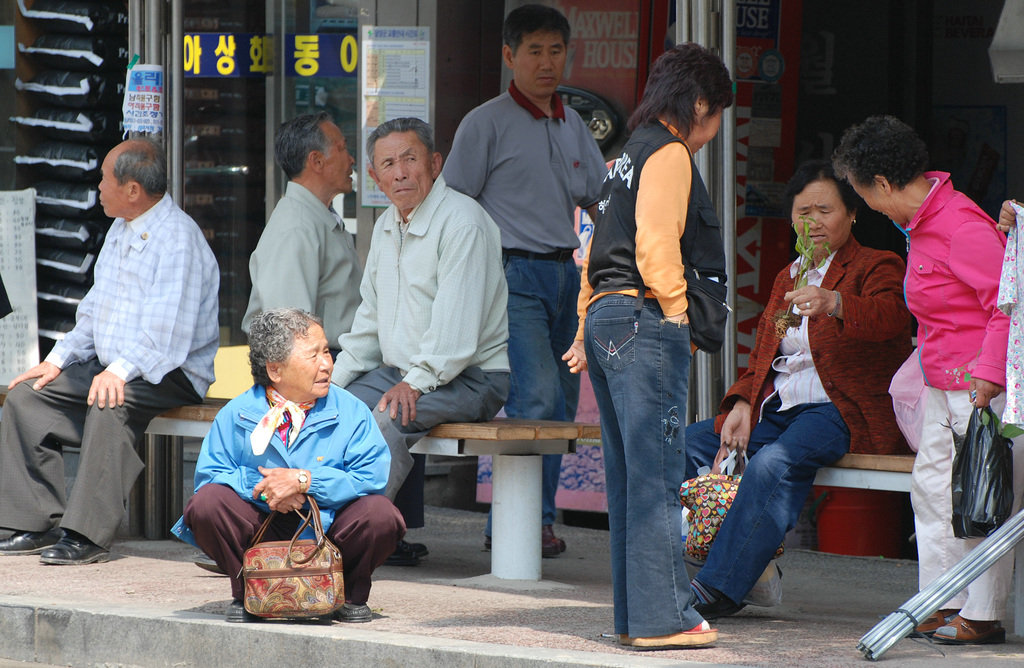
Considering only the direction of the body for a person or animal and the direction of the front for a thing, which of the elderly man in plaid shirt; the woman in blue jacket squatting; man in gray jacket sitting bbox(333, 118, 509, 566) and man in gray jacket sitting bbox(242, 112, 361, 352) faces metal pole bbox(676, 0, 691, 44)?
man in gray jacket sitting bbox(242, 112, 361, 352)

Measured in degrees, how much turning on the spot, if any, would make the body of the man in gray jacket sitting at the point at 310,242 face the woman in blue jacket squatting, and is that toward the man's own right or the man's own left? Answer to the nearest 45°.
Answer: approximately 90° to the man's own right

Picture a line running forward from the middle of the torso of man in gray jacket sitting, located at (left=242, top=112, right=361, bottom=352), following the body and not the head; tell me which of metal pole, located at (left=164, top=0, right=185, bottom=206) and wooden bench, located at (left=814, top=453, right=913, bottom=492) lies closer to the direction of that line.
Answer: the wooden bench

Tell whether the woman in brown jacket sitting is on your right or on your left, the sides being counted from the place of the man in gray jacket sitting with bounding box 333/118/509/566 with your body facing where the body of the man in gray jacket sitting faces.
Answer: on your left

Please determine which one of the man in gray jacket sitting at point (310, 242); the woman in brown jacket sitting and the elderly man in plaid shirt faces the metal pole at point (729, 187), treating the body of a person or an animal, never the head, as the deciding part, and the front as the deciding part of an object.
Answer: the man in gray jacket sitting

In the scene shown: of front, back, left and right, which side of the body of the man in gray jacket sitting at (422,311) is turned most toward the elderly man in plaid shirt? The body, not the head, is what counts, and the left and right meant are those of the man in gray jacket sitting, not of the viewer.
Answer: right

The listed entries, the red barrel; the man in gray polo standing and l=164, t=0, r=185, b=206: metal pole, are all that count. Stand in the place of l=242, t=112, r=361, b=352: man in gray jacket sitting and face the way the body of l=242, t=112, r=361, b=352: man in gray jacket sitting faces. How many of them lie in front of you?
2

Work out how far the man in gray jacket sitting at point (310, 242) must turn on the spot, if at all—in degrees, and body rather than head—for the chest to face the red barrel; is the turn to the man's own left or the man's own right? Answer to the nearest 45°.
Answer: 0° — they already face it

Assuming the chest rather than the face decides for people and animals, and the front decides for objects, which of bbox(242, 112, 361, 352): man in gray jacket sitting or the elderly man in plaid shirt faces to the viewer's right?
the man in gray jacket sitting

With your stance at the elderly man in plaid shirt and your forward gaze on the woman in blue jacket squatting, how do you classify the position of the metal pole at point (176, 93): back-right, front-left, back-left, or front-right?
back-left

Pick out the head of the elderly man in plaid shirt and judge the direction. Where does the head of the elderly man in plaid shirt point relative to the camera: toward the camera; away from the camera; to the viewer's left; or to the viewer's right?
to the viewer's left

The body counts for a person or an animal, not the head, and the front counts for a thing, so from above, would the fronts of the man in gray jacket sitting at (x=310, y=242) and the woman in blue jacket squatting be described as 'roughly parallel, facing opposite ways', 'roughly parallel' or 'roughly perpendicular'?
roughly perpendicular

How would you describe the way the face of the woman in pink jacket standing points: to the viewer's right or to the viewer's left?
to the viewer's left

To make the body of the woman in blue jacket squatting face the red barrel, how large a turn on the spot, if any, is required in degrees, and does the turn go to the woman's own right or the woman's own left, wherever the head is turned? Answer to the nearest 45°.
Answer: approximately 135° to the woman's own left

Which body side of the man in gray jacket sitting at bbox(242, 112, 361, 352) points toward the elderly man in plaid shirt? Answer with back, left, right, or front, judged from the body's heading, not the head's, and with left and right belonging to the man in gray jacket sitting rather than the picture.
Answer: back

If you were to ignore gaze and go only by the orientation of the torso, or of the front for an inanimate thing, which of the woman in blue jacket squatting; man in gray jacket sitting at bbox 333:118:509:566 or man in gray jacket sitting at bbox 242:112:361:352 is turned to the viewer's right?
man in gray jacket sitting at bbox 242:112:361:352

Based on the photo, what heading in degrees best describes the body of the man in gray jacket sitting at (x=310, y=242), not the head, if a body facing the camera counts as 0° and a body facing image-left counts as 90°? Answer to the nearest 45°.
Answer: approximately 270°

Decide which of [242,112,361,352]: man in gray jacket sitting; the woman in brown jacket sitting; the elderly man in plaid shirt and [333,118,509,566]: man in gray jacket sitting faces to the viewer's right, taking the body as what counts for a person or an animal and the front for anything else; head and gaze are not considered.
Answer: [242,112,361,352]: man in gray jacket sitting
